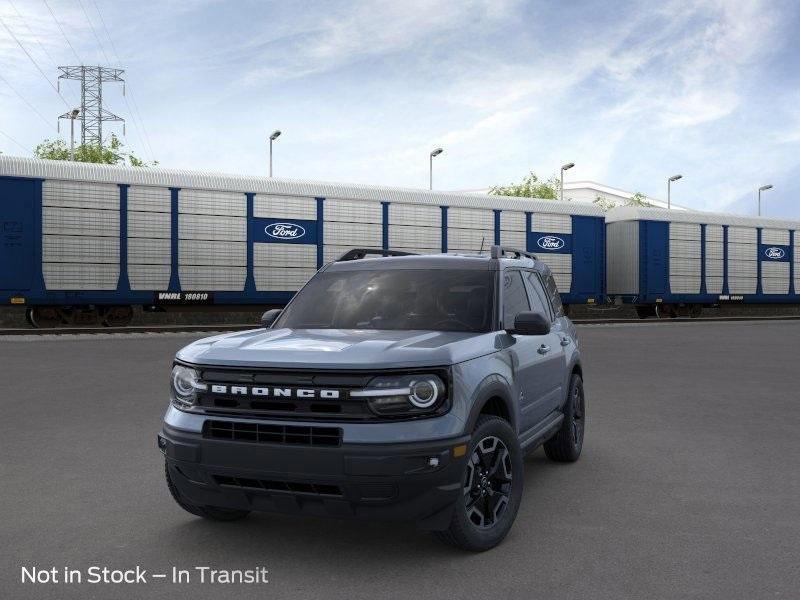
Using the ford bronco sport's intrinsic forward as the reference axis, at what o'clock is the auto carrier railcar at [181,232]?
The auto carrier railcar is roughly at 4 o'clock from the ford bronco sport.

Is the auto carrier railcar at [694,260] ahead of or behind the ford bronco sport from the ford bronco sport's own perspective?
behind

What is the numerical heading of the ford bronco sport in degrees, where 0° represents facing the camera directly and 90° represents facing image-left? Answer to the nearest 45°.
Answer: approximately 45°
